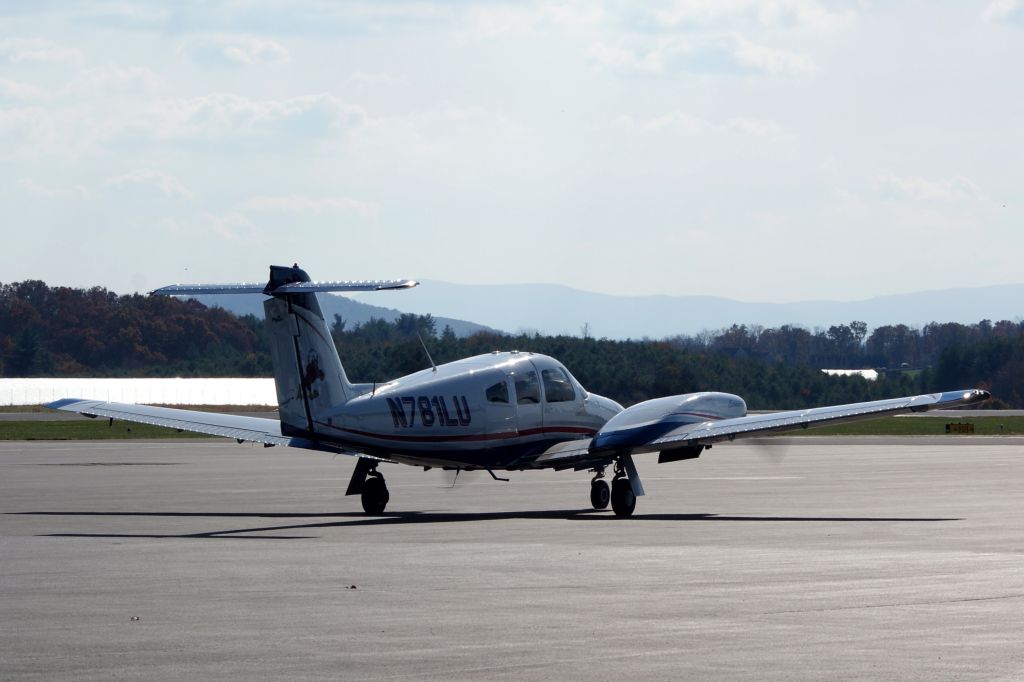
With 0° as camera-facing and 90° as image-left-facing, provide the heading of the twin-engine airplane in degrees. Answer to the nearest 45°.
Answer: approximately 225°
